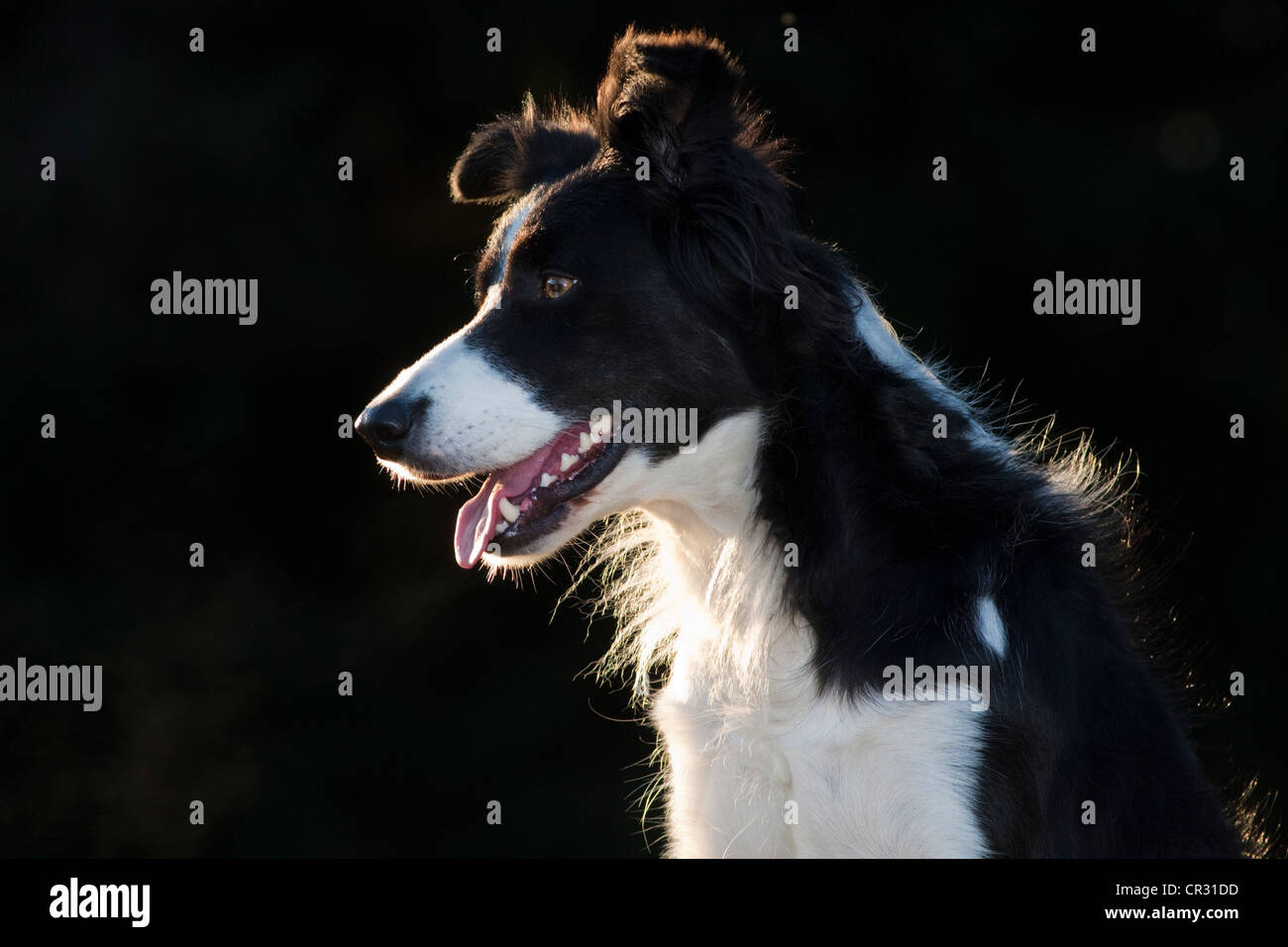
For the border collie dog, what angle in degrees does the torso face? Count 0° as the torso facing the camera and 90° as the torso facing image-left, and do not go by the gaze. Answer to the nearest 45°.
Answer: approximately 45°
